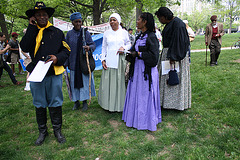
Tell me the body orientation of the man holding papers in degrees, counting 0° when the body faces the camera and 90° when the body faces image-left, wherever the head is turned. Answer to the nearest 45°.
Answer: approximately 0°

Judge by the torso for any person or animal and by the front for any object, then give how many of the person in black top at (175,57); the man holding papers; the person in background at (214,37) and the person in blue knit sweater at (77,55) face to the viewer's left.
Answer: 1

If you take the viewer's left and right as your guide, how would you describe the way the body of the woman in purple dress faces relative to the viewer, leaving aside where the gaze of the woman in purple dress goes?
facing the viewer and to the left of the viewer

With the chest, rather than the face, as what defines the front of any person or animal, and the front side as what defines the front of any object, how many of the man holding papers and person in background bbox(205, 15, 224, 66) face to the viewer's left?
0

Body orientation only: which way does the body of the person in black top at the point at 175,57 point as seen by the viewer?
to the viewer's left

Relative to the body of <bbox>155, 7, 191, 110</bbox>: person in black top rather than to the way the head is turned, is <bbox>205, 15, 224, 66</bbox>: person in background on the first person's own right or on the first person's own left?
on the first person's own right

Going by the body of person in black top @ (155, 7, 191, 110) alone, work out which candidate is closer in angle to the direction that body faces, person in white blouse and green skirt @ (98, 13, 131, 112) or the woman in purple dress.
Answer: the person in white blouse and green skirt

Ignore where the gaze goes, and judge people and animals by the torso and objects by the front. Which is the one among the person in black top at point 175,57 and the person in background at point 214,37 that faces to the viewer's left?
the person in black top at point 175,57

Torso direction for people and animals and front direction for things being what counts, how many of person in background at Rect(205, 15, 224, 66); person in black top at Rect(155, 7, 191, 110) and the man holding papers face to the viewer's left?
1

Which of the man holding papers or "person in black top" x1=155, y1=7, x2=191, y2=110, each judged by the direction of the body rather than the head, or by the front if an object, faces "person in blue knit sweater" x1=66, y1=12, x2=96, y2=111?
"person in black top" x1=155, y1=7, x2=191, y2=110

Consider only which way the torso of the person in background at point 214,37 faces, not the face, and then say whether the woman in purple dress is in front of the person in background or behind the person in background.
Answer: in front

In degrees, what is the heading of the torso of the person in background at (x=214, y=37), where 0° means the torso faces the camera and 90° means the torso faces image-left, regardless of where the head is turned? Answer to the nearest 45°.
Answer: approximately 0°

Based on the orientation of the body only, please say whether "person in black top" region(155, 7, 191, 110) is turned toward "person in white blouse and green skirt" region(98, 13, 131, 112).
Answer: yes

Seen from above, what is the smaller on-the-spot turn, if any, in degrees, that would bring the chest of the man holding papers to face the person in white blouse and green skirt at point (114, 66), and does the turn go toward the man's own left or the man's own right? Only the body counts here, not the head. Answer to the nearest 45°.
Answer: approximately 135° to the man's own left
